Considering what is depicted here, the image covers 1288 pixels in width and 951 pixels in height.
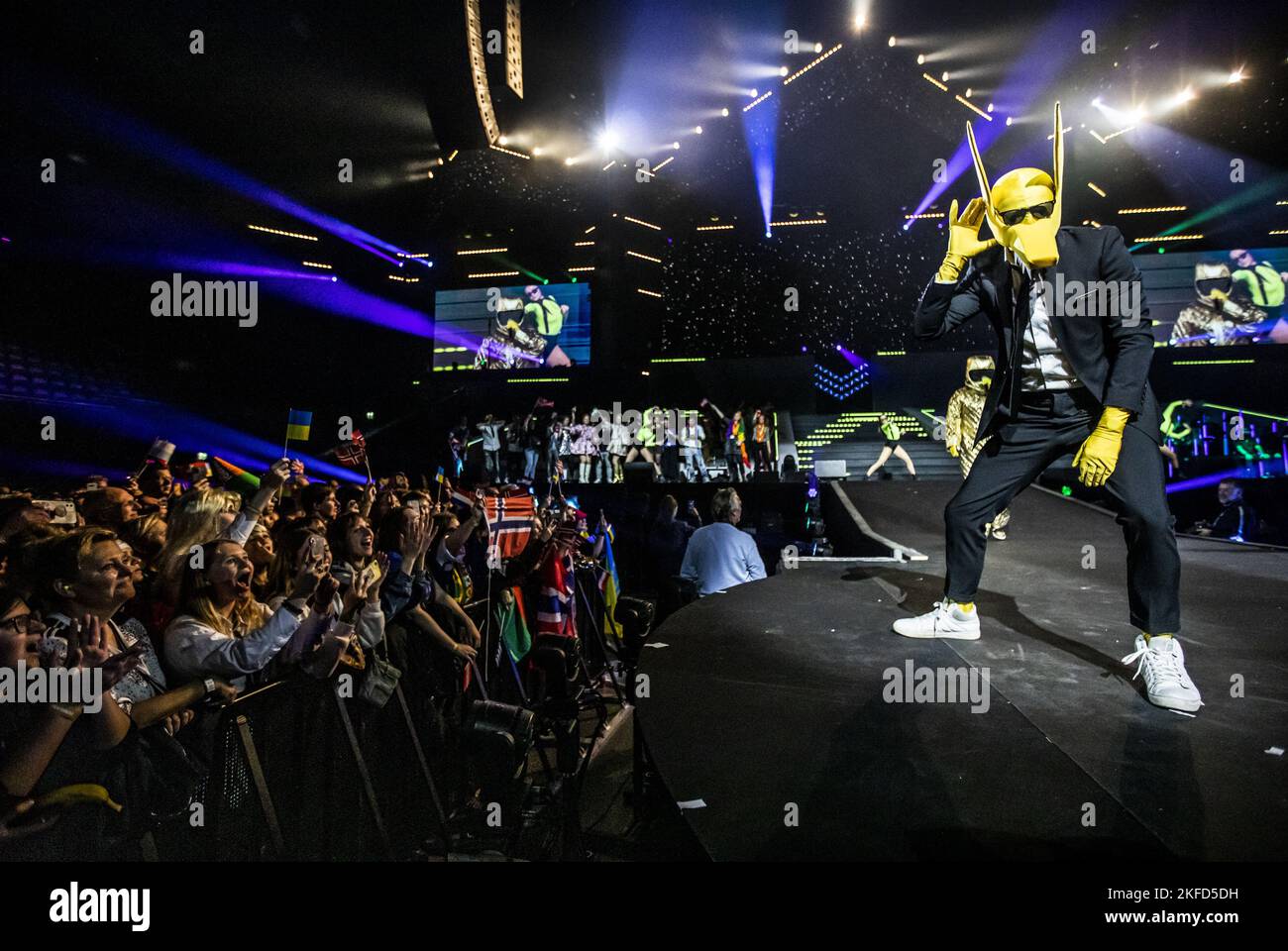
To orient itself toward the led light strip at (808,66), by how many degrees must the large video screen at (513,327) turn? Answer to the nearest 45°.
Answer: approximately 45° to its left

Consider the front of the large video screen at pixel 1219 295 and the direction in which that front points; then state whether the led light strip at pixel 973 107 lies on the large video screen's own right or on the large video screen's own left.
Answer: on the large video screen's own right

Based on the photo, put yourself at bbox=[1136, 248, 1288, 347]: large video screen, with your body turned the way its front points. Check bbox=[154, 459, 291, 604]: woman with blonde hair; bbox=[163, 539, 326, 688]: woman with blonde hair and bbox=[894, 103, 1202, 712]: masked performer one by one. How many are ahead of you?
3

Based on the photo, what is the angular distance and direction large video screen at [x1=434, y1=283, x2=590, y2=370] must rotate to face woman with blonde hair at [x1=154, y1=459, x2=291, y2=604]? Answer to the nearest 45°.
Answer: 0° — it already faces them

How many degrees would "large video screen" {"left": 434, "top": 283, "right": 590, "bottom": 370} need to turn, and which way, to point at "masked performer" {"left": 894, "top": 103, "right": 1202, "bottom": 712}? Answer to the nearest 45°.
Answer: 0° — it already faces them

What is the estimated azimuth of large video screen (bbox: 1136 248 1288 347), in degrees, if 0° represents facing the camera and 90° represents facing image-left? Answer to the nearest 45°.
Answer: approximately 0°

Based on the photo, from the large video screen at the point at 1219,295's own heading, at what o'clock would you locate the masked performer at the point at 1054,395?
The masked performer is roughly at 12 o'clock from the large video screen.

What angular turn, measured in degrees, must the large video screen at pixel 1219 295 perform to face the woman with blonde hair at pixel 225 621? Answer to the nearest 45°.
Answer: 0° — it already faces them

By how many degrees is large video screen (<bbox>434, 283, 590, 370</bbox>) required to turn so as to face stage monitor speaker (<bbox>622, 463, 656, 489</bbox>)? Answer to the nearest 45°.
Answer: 0° — it already faces it

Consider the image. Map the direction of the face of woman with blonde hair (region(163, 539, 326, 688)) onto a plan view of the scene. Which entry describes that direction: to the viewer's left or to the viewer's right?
to the viewer's right

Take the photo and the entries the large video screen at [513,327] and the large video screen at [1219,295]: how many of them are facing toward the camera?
2

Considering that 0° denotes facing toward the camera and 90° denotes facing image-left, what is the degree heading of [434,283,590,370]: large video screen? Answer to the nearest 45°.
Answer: approximately 0°
